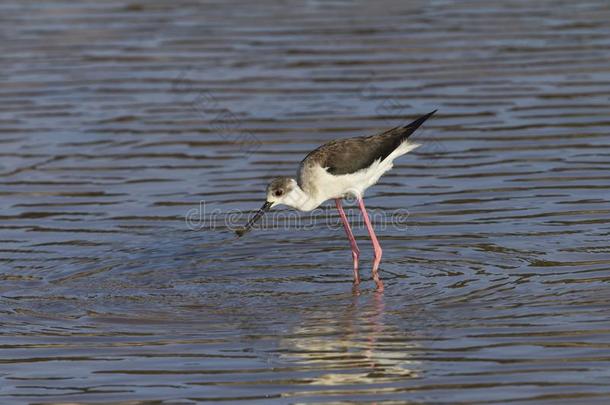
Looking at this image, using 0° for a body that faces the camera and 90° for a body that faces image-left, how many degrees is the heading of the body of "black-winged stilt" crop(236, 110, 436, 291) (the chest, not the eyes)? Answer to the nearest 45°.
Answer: approximately 90°
